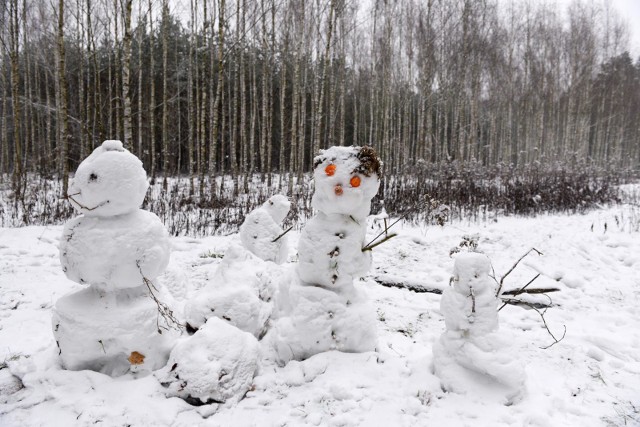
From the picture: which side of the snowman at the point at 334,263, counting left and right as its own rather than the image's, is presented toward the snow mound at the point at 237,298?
right

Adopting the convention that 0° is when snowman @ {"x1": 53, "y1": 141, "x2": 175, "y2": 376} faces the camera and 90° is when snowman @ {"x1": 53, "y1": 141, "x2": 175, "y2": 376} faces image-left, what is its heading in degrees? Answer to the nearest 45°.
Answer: approximately 90°

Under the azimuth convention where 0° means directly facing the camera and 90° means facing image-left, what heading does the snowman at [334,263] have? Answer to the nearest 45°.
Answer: approximately 0°
